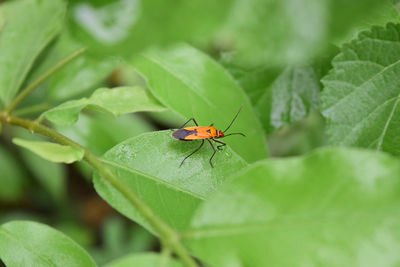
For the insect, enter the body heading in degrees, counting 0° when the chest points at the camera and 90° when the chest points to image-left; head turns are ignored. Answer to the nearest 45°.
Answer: approximately 270°

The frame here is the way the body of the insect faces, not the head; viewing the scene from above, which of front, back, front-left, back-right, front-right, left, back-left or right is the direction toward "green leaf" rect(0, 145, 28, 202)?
back-left

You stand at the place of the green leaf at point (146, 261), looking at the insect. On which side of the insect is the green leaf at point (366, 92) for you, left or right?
right

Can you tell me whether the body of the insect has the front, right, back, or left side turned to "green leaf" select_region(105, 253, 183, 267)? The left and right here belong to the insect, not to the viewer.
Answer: right

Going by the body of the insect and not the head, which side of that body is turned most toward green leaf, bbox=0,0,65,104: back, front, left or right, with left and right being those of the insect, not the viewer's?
back

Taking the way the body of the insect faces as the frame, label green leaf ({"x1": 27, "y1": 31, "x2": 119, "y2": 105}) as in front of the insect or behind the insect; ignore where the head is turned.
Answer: behind
